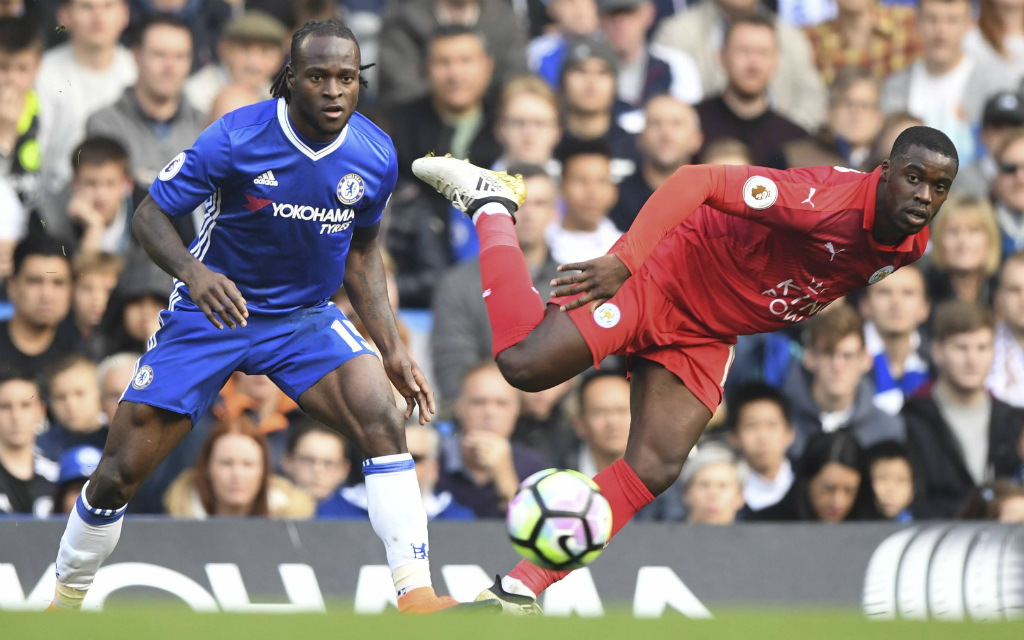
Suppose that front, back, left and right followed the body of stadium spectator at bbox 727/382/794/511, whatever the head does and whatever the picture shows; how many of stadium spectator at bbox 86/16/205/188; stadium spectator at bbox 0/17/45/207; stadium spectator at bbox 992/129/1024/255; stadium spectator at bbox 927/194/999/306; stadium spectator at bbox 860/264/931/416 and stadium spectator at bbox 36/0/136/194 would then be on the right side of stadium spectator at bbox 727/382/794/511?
3

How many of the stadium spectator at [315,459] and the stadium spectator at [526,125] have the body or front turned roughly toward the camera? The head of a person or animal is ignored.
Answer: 2

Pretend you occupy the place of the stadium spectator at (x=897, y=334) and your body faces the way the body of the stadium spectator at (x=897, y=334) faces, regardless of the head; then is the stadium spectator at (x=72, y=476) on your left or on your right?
on your right

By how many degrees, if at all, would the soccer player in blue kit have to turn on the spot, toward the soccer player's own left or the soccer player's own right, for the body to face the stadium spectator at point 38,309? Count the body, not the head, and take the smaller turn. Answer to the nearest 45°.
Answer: approximately 180°

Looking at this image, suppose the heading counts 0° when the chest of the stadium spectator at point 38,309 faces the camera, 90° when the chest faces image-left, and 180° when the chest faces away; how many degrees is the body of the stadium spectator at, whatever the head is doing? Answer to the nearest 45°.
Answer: approximately 0°

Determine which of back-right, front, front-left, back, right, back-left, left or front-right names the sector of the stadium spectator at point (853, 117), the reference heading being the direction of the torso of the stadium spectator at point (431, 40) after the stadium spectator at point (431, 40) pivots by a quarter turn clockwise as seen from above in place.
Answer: back

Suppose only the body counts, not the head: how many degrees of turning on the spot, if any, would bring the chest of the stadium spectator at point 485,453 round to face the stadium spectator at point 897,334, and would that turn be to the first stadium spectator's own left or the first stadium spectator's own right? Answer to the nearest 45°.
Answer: approximately 90° to the first stadium spectator's own left

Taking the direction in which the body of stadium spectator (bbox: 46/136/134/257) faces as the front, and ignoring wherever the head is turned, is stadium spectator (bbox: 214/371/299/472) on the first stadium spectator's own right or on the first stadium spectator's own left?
on the first stadium spectator's own left
